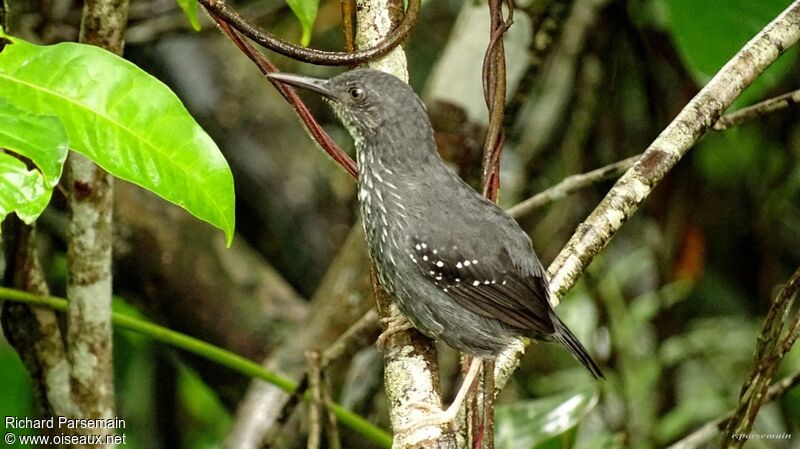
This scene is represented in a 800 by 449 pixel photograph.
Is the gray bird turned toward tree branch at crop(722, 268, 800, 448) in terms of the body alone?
no

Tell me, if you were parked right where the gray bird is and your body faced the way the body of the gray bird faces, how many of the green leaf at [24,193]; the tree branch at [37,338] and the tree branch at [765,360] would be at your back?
1

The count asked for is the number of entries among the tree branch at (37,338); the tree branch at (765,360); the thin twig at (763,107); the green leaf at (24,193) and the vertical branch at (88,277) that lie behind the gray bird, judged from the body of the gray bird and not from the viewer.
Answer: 2

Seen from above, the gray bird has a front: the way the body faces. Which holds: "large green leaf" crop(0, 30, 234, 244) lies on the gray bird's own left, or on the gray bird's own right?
on the gray bird's own left

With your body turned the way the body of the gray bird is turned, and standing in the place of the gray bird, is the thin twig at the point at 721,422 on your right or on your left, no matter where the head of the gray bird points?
on your right

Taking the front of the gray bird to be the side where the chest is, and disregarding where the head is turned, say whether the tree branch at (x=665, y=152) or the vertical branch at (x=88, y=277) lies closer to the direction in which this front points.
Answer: the vertical branch

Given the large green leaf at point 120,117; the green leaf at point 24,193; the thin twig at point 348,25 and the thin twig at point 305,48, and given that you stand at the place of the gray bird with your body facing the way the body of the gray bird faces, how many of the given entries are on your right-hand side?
0

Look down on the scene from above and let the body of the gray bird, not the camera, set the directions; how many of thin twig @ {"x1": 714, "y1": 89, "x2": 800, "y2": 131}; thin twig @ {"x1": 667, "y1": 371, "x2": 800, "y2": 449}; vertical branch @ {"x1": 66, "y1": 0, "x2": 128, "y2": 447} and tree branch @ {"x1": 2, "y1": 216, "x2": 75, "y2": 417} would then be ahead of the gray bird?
2

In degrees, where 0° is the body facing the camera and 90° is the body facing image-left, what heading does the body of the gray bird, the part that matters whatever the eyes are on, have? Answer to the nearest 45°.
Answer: approximately 90°

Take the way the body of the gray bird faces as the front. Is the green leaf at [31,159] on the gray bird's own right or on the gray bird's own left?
on the gray bird's own left

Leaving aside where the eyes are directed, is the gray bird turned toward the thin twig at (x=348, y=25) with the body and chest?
no
